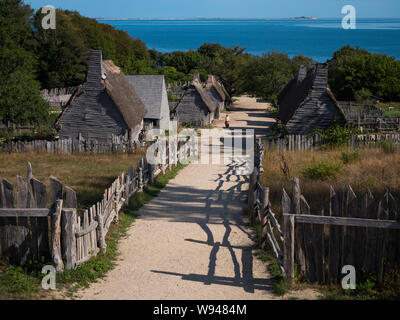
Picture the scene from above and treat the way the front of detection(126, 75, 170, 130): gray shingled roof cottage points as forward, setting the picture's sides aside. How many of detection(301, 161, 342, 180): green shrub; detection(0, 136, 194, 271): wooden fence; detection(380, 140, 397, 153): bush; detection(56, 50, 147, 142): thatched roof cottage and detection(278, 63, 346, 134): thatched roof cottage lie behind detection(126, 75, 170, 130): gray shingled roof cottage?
0

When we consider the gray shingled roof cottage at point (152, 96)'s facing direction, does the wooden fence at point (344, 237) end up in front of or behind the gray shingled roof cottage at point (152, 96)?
in front

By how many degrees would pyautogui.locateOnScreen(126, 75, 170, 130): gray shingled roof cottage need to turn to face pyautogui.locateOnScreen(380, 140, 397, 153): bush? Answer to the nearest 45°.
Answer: approximately 45° to its left

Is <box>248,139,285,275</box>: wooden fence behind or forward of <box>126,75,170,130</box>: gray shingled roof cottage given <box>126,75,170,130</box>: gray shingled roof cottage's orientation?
forward

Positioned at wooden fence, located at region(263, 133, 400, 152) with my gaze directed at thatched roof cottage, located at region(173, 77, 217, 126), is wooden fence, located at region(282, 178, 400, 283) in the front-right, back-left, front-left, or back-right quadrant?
back-left

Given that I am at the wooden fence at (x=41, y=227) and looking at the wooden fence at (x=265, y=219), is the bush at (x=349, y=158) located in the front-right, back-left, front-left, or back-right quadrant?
front-left
